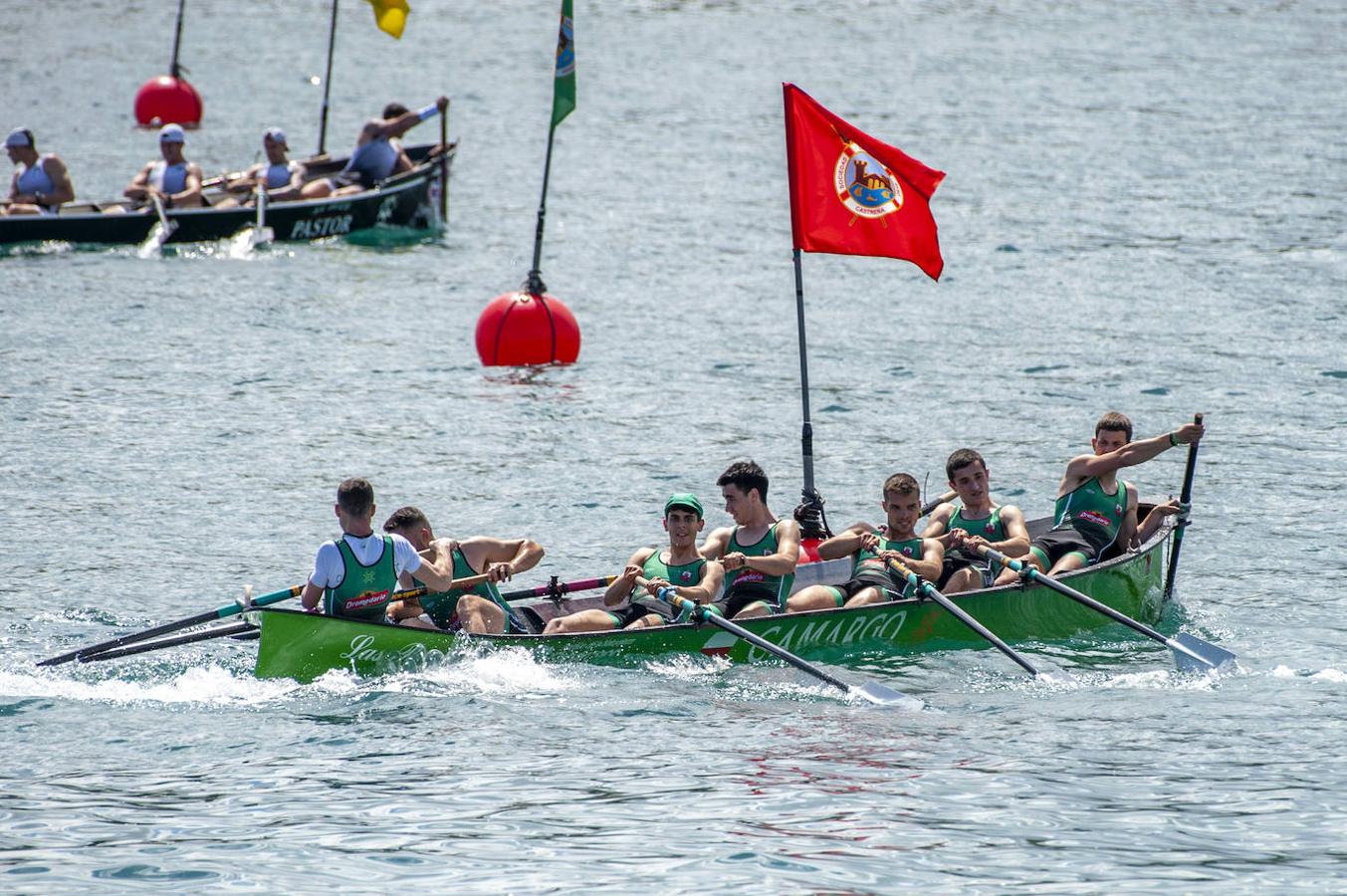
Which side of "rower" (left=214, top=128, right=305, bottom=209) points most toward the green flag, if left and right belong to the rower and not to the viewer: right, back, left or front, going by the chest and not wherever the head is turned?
left

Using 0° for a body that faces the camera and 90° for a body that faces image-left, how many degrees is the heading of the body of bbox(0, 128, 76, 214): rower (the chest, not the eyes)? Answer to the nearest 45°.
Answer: approximately 45°

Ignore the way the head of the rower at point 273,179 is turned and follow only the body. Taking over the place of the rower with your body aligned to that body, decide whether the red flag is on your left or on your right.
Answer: on your left

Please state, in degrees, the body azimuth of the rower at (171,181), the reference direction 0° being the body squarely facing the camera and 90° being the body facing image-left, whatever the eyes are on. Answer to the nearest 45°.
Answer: approximately 45°

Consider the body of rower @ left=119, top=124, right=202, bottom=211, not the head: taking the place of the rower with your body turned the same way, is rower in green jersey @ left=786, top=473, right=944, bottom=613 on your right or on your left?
on your left

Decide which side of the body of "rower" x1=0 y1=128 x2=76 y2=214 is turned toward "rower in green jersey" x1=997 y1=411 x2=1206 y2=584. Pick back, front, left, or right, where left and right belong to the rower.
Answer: left

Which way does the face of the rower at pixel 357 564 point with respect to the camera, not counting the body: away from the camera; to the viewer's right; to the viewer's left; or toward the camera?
away from the camera

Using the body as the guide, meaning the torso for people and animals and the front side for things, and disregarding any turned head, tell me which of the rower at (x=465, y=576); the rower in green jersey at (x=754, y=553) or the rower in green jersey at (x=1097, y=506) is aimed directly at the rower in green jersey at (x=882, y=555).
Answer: the rower in green jersey at (x=1097, y=506)
